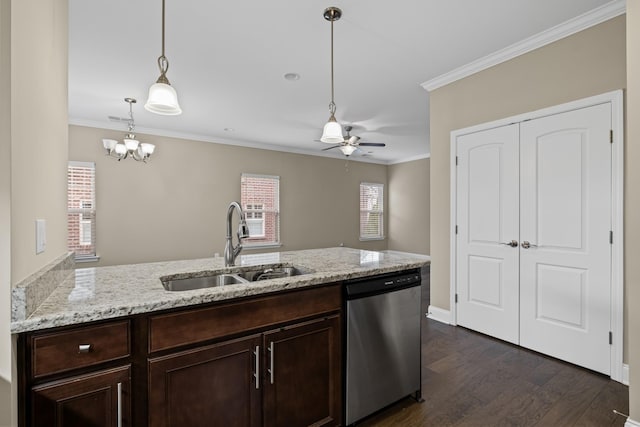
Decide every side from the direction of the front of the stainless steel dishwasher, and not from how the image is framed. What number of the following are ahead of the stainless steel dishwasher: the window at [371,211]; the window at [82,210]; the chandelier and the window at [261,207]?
0

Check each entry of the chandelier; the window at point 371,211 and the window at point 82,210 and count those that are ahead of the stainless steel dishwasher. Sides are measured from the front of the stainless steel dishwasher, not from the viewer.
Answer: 0

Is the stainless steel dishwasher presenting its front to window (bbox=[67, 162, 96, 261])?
no

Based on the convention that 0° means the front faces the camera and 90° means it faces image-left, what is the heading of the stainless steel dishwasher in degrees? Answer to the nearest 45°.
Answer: approximately 315°

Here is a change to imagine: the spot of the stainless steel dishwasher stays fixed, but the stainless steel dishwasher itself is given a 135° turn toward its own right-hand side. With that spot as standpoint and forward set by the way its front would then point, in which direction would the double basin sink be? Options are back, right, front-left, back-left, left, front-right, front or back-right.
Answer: front

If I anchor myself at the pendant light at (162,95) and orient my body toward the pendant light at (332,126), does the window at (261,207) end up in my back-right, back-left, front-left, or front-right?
front-left

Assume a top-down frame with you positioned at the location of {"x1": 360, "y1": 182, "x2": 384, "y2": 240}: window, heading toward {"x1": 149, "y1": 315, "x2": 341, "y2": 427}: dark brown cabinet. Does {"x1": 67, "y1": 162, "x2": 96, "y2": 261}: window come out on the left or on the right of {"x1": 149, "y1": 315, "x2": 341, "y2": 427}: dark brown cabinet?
right

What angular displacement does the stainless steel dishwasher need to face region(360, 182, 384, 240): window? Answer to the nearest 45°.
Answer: approximately 135° to its left

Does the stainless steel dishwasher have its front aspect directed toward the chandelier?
no

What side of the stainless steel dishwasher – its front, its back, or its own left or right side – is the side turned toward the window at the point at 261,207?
back

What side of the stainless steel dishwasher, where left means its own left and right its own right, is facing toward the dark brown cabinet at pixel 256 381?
right
